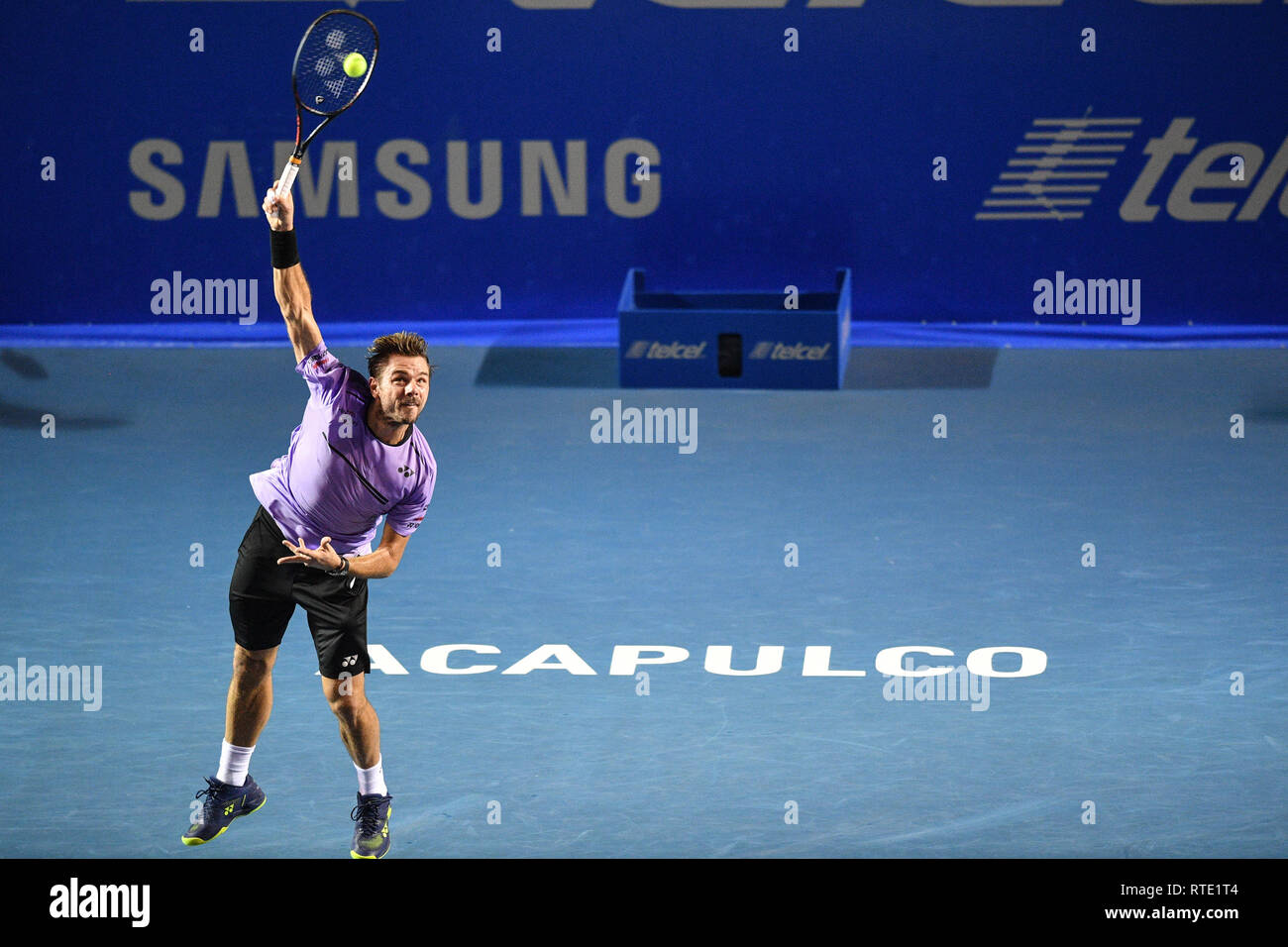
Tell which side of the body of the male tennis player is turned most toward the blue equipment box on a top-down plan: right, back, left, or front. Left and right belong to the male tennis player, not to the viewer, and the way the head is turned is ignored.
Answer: back

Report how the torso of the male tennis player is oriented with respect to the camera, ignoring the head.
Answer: toward the camera

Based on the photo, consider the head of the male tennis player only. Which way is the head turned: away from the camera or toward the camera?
toward the camera
